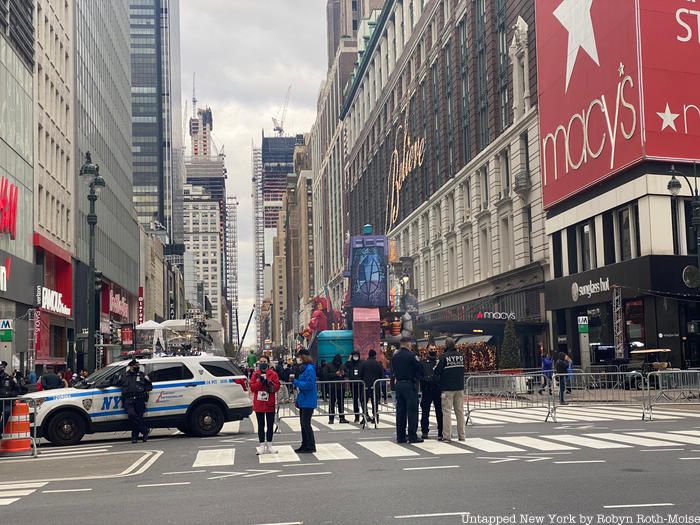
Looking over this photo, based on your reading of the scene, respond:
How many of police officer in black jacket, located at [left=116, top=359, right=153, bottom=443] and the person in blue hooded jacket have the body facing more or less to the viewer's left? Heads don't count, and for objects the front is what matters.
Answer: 1

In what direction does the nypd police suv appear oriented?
to the viewer's left

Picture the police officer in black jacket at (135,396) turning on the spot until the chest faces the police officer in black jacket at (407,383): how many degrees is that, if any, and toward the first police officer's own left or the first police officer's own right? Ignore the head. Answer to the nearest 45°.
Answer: approximately 45° to the first police officer's own left

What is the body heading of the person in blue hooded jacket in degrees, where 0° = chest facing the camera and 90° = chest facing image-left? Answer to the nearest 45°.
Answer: approximately 90°

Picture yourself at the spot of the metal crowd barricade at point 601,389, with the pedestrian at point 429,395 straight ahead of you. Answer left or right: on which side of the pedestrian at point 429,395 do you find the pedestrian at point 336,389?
right

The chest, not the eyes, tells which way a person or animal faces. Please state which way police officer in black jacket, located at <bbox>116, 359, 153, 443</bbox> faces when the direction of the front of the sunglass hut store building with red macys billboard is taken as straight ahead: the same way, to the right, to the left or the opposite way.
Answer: to the left

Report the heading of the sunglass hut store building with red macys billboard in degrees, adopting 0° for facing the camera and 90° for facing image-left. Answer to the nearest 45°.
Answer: approximately 45°

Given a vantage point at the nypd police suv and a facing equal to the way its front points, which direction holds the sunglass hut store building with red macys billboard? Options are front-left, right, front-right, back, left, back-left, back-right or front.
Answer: back-right
